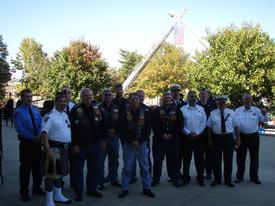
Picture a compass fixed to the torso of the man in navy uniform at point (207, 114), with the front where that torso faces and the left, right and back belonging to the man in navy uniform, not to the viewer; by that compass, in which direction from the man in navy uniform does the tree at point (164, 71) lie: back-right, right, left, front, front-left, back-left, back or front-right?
back

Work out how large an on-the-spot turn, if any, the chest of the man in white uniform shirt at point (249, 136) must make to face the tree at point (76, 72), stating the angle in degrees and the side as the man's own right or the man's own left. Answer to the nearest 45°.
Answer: approximately 135° to the man's own right

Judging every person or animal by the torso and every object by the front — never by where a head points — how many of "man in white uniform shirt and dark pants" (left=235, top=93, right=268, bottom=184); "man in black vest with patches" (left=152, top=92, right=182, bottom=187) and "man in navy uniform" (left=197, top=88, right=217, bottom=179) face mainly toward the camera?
3

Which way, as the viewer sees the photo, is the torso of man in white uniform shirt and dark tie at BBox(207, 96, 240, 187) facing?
toward the camera

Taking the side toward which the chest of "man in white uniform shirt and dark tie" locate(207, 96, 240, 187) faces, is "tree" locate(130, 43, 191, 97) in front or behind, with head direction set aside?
behind

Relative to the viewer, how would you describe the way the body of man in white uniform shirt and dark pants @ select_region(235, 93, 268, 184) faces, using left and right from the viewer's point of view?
facing the viewer

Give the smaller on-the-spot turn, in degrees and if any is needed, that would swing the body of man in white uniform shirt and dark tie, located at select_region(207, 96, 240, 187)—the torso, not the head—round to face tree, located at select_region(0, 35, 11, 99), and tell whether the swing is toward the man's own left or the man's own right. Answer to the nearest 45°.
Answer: approximately 135° to the man's own right

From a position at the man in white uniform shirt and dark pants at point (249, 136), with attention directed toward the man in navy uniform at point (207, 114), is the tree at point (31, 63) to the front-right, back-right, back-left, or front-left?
front-right

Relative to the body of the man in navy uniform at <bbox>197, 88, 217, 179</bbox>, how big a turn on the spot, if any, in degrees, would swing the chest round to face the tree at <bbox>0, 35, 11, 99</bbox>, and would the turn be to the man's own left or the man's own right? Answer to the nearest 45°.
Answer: approximately 135° to the man's own right

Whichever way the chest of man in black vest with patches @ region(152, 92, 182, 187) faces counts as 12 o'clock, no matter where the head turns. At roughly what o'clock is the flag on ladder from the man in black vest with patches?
The flag on ladder is roughly at 6 o'clock from the man in black vest with patches.

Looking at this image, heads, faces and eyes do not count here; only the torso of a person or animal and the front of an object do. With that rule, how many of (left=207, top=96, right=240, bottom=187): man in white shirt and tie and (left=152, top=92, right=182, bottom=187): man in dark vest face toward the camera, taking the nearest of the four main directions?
2
